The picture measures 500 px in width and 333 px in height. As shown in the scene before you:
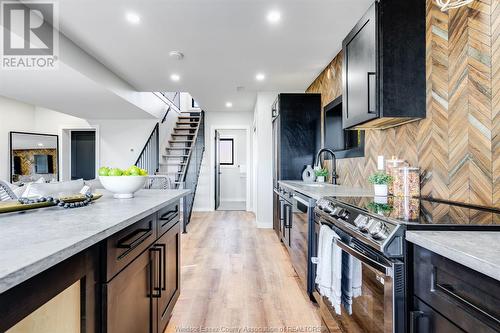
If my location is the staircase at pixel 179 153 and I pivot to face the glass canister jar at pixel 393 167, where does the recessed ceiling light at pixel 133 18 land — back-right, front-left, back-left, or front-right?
front-right

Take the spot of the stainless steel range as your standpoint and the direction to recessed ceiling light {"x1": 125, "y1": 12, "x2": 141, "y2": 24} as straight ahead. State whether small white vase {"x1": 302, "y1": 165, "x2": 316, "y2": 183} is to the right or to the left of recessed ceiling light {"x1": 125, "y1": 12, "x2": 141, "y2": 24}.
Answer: right

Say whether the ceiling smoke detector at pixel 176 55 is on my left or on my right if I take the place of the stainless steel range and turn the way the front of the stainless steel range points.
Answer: on my right

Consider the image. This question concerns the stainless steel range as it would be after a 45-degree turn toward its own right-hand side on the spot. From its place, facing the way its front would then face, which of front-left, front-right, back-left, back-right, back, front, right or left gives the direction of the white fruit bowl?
front

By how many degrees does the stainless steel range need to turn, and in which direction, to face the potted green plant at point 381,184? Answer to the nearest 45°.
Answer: approximately 135° to its right

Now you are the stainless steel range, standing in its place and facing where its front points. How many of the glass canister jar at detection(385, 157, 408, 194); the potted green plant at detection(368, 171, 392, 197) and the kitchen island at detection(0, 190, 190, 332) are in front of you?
1

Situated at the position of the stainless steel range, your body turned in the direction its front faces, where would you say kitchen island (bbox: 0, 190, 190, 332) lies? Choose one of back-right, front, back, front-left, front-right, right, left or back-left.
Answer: front

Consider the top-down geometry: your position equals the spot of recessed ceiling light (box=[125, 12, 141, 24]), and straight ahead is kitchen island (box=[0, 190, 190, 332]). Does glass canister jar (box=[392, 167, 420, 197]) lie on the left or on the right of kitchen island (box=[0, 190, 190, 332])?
left

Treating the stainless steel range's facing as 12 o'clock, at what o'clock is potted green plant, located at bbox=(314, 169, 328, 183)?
The potted green plant is roughly at 4 o'clock from the stainless steel range.

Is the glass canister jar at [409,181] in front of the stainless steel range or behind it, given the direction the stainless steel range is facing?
behind

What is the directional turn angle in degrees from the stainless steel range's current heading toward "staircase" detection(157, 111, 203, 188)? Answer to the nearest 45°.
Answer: approximately 90° to its right
